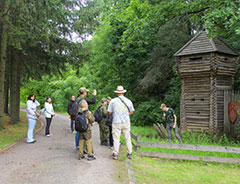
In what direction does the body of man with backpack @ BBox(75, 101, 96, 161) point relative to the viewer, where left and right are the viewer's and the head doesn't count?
facing away from the viewer and to the right of the viewer

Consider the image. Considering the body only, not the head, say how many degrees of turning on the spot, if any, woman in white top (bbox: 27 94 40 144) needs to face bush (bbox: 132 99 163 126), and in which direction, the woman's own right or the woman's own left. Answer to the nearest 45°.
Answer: approximately 45° to the woman's own left

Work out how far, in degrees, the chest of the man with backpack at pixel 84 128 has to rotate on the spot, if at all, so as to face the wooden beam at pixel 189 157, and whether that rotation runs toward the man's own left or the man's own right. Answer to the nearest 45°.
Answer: approximately 45° to the man's own right

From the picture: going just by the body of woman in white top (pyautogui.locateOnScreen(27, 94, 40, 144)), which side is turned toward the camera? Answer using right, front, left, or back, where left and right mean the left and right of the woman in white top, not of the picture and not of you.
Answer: right

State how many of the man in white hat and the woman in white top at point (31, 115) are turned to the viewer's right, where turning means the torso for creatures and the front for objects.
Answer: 1

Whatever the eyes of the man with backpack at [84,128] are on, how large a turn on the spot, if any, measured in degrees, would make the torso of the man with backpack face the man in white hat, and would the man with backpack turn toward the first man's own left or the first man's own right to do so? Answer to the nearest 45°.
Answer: approximately 45° to the first man's own right
